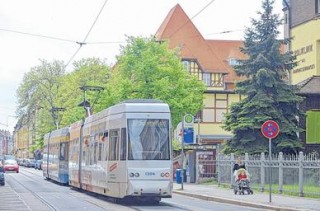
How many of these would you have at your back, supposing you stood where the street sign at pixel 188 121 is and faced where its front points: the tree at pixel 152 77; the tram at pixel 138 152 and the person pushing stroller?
1

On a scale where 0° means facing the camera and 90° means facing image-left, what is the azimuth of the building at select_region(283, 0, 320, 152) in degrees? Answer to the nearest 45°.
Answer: approximately 45°

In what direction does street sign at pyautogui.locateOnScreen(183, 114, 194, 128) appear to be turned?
toward the camera

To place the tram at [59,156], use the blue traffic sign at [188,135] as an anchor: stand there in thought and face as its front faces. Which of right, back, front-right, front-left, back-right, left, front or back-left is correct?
back-right

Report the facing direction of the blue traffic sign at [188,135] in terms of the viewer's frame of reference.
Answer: facing the viewer

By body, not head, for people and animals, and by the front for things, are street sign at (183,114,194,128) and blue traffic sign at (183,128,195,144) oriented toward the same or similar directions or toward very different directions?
same or similar directions

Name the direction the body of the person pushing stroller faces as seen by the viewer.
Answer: toward the camera

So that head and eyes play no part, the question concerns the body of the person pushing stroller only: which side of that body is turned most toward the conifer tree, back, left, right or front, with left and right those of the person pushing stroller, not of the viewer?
back

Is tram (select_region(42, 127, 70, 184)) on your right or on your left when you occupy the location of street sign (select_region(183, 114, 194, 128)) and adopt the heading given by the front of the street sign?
on your right

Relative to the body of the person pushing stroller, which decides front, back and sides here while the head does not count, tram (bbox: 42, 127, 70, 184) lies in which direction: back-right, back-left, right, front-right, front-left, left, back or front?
back-right

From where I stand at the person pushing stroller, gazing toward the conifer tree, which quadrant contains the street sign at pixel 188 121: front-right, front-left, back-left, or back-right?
front-left

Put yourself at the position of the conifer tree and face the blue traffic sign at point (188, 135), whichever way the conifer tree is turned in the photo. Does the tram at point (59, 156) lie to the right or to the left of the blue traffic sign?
right
